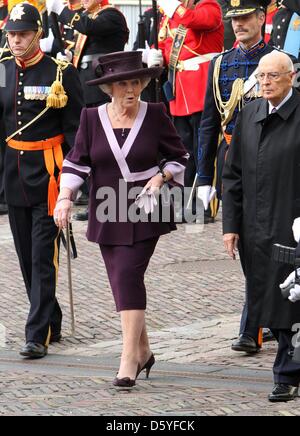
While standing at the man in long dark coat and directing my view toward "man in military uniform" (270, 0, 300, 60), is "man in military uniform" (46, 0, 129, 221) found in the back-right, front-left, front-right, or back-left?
front-left

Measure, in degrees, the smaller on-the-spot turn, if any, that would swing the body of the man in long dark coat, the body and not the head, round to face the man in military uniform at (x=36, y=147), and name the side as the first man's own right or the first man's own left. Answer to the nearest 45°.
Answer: approximately 90° to the first man's own right

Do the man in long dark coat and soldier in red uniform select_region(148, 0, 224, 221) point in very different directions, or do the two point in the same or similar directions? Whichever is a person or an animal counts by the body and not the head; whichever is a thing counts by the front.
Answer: same or similar directions

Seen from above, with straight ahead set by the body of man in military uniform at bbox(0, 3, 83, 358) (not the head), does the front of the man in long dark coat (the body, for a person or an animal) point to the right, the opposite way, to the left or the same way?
the same way

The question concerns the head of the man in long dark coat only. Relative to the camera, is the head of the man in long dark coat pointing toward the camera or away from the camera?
toward the camera

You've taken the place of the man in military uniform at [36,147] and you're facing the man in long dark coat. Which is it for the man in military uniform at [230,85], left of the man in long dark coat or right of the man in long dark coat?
left

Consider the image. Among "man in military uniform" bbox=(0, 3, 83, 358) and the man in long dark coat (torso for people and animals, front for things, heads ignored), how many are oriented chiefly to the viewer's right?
0

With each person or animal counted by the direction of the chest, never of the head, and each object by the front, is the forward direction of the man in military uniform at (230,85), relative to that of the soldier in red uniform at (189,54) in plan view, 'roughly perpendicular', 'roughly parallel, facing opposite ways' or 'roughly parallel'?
roughly parallel

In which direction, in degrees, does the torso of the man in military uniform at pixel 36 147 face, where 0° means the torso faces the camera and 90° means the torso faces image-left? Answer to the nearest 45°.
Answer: approximately 45°

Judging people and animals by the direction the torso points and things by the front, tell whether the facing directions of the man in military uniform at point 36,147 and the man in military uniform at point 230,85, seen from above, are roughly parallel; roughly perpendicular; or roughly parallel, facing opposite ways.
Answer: roughly parallel

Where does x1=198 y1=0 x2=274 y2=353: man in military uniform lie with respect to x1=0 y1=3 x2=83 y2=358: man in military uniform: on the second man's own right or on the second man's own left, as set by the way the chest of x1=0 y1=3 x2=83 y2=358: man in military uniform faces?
on the second man's own left

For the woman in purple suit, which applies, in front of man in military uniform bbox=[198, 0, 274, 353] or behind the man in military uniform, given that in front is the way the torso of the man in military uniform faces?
in front

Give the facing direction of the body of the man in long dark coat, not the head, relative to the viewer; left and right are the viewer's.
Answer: facing the viewer and to the left of the viewer

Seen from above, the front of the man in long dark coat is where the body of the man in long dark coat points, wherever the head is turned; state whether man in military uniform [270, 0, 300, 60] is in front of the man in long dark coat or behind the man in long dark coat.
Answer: behind
